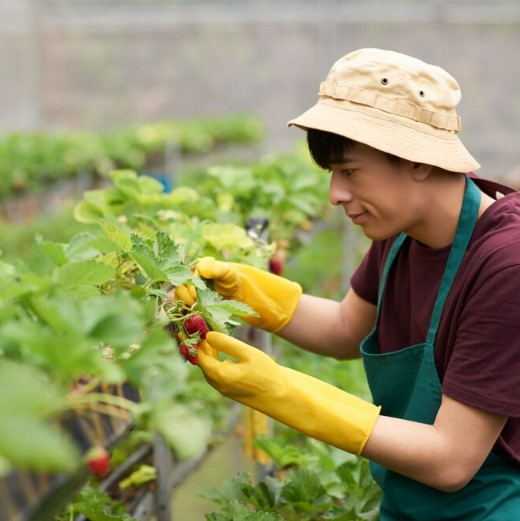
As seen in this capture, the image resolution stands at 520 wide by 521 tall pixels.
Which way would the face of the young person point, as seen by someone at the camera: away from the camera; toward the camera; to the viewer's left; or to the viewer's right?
to the viewer's left

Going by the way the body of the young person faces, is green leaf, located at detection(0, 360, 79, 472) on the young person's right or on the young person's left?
on the young person's left

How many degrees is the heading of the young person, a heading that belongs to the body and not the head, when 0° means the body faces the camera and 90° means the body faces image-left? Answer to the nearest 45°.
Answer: approximately 90°

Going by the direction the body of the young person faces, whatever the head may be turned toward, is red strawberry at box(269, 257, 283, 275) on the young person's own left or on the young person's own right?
on the young person's own right
